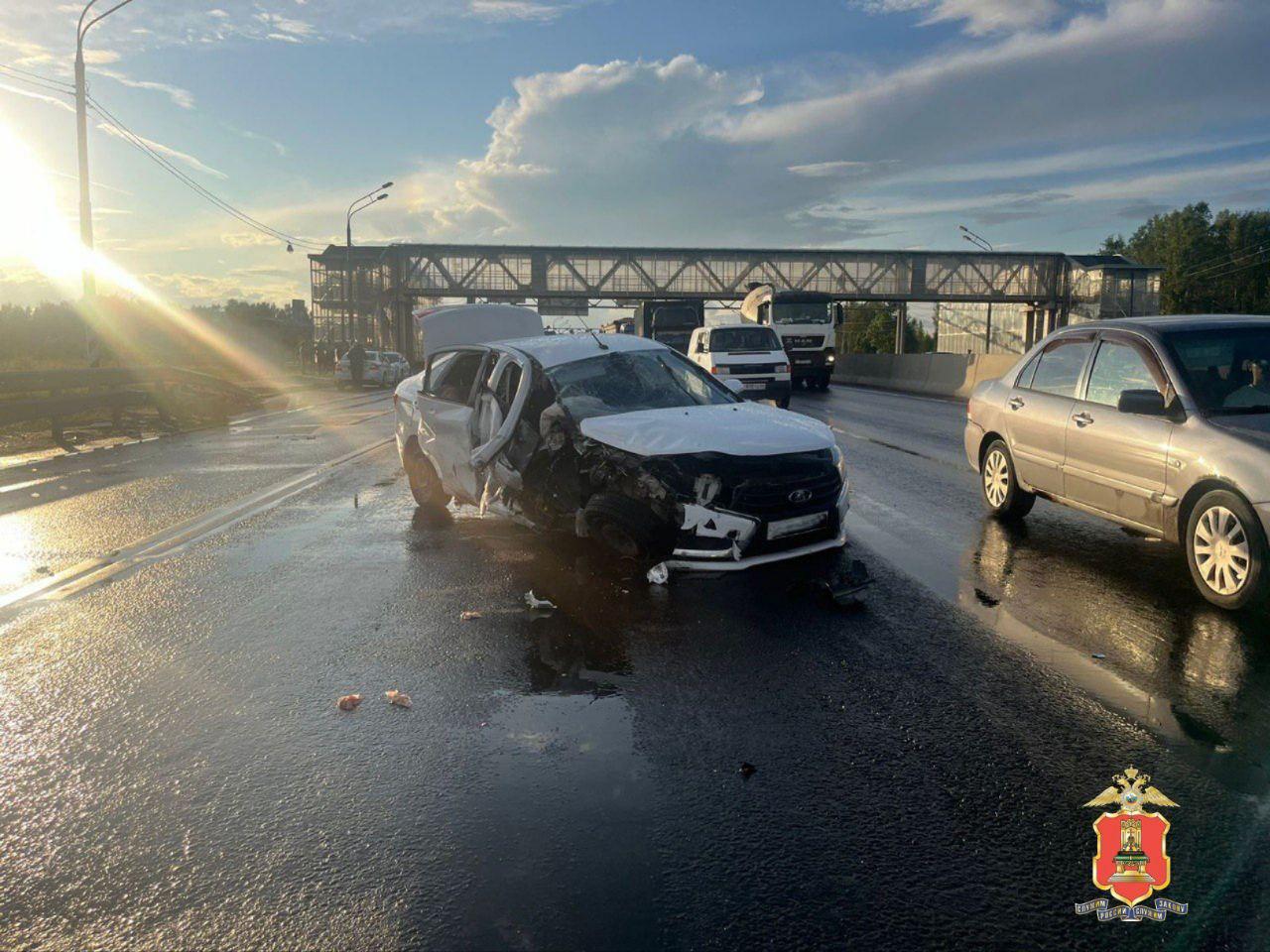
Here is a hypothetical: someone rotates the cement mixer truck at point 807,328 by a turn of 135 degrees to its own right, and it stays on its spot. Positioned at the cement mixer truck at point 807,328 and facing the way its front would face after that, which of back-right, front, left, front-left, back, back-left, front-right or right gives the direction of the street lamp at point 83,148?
left

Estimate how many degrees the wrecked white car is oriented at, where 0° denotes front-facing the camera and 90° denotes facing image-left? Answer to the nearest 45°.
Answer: approximately 315°

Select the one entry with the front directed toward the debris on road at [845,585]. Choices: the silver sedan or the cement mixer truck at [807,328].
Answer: the cement mixer truck

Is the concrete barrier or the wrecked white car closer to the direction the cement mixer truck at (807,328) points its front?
the wrecked white car

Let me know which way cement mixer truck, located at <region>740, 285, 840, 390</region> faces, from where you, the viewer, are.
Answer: facing the viewer

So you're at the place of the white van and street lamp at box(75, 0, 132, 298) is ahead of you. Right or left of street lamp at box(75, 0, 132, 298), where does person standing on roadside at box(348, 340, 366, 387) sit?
right

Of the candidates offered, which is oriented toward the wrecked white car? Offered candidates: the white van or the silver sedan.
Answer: the white van

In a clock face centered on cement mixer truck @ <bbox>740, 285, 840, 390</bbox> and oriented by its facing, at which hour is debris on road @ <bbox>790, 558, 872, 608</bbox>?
The debris on road is roughly at 12 o'clock from the cement mixer truck.

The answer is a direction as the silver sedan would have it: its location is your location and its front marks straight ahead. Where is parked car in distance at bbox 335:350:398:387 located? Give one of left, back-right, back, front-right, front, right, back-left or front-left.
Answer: back

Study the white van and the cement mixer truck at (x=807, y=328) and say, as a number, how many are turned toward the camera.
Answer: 2

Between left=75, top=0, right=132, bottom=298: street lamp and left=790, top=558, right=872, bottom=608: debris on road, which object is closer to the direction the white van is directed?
the debris on road

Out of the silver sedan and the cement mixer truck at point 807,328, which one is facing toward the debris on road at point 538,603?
the cement mixer truck

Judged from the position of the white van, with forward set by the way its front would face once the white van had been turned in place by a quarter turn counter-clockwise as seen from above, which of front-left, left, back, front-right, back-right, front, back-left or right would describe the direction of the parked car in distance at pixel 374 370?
back-left

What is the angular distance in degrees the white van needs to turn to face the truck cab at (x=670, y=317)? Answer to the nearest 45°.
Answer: approximately 180°

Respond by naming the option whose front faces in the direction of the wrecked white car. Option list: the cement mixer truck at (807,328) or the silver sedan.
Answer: the cement mixer truck
